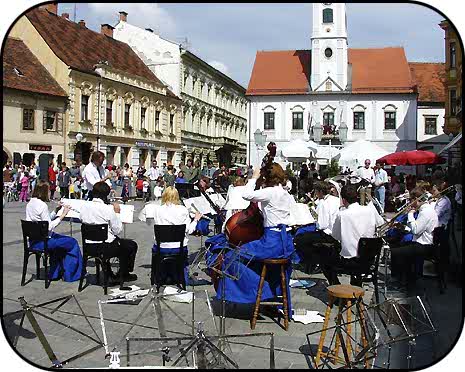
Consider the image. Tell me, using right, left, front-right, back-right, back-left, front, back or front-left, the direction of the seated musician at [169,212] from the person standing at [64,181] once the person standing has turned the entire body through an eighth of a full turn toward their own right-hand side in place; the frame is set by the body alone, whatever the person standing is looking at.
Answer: front-left

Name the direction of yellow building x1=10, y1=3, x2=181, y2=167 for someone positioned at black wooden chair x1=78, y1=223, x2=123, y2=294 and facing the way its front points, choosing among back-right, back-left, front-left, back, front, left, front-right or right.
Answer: front-left

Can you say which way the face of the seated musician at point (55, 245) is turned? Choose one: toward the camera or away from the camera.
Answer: away from the camera

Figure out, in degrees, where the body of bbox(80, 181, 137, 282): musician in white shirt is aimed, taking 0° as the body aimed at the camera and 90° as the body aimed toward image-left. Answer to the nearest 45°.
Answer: approximately 225°

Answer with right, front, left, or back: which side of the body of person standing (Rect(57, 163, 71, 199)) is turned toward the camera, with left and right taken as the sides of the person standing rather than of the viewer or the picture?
front

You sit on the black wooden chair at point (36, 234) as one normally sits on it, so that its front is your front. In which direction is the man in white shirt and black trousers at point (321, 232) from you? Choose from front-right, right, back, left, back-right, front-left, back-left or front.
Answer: front-right

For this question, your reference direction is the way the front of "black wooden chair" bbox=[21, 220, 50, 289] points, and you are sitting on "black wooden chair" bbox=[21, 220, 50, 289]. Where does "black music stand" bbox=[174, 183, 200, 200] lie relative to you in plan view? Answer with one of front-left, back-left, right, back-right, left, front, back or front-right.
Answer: front

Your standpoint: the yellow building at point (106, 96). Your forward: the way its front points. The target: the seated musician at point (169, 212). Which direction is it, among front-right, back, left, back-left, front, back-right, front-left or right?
front-right

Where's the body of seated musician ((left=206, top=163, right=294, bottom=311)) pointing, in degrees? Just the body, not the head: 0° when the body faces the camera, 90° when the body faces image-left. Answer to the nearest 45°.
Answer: approximately 135°

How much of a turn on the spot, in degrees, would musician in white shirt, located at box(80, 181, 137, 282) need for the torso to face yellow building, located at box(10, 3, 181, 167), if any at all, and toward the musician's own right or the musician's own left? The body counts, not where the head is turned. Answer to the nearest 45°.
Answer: approximately 45° to the musician's own left

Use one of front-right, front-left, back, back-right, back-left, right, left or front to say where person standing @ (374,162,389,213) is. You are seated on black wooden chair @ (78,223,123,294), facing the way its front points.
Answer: front

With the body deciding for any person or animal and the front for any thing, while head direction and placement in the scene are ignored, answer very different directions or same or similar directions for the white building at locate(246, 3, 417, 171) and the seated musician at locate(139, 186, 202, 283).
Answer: very different directions

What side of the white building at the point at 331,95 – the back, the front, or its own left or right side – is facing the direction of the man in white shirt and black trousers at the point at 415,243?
front

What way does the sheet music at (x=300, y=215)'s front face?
toward the camera

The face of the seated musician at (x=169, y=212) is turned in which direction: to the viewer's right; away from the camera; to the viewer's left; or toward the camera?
away from the camera

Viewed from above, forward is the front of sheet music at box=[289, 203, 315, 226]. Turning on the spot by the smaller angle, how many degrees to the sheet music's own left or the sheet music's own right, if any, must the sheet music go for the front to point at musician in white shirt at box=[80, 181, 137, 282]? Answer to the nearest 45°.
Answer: approximately 90° to the sheet music's own right

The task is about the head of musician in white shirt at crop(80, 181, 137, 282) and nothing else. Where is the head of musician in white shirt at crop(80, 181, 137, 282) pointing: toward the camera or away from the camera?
away from the camera

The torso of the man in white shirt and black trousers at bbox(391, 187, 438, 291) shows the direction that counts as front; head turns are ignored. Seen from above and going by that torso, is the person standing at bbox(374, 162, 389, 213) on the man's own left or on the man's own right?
on the man's own right
